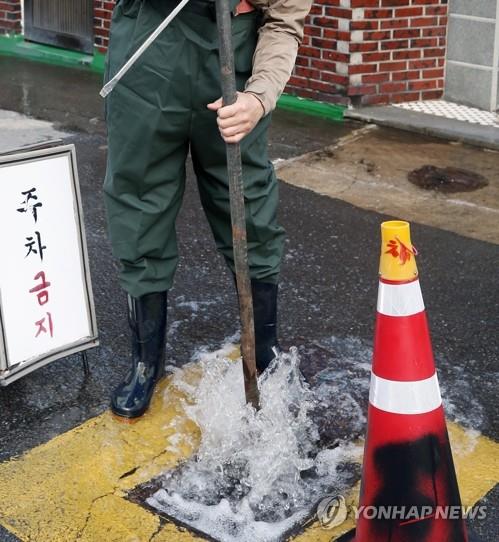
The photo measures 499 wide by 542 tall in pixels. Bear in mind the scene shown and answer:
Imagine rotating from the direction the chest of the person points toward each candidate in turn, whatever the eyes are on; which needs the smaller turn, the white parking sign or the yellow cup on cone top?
the yellow cup on cone top

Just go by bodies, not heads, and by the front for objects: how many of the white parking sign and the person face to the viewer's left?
0

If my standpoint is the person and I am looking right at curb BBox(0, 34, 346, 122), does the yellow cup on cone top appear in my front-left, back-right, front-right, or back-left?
back-right

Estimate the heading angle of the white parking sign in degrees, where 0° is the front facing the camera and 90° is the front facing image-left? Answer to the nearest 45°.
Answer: approximately 315°

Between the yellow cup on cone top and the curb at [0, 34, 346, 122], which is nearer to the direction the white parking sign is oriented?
the yellow cup on cone top

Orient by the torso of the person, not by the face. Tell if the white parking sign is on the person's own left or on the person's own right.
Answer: on the person's own right

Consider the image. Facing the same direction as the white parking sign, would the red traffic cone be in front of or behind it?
in front

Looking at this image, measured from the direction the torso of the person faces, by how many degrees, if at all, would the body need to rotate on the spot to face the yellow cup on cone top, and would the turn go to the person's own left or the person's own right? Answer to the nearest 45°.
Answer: approximately 45° to the person's own left

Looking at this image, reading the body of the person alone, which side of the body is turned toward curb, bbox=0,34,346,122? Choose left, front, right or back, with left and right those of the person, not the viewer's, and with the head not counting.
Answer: back

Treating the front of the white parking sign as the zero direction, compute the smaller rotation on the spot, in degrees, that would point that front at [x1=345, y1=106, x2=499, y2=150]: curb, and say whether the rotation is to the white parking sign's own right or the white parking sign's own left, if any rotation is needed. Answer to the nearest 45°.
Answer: approximately 90° to the white parking sign's own left

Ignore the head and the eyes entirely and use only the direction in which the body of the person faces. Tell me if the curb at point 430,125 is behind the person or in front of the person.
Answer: behind

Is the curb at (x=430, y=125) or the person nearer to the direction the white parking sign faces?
the person

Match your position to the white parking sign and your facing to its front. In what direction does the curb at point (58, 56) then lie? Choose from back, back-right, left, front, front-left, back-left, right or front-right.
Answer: back-left
